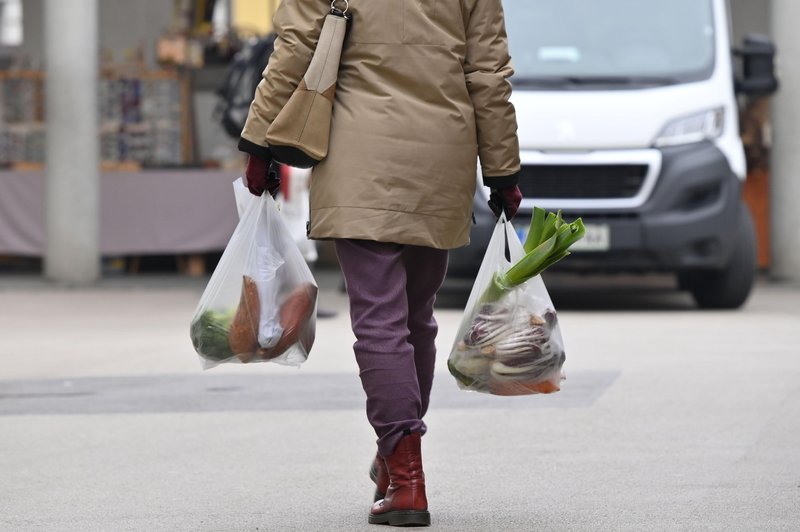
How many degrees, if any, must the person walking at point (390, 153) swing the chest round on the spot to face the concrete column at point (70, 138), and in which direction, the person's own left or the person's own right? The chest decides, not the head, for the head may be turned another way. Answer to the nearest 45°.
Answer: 0° — they already face it

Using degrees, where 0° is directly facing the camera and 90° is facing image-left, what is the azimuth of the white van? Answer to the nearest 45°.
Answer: approximately 0°

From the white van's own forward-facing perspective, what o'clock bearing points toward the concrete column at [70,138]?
The concrete column is roughly at 4 o'clock from the white van.

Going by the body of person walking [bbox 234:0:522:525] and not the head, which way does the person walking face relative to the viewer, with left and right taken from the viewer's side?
facing away from the viewer

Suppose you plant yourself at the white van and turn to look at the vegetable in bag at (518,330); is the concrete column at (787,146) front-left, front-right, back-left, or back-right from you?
back-left

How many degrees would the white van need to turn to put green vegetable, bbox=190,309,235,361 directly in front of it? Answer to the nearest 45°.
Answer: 0° — it already faces it

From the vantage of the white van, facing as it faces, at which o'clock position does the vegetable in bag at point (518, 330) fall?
The vegetable in bag is roughly at 12 o'clock from the white van.
